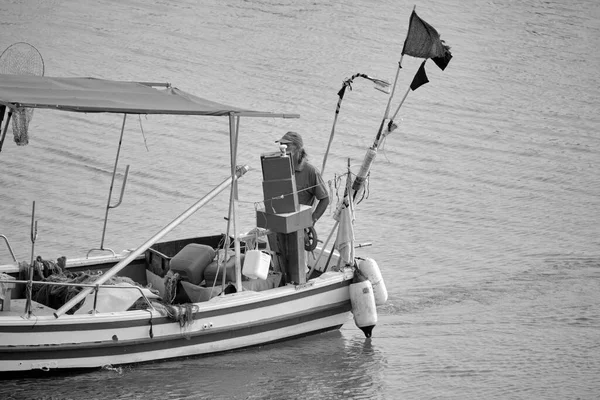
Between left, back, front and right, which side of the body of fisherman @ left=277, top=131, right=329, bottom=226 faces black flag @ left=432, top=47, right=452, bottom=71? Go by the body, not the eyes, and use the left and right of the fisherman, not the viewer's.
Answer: back

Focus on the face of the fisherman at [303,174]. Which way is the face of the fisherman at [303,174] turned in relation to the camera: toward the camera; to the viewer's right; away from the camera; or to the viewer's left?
to the viewer's left

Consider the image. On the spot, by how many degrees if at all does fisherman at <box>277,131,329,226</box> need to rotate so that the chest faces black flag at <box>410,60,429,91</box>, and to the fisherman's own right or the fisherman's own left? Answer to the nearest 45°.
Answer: approximately 135° to the fisherman's own right

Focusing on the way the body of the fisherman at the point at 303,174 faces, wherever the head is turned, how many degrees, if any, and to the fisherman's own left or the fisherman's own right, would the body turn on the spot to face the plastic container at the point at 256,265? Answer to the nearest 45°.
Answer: approximately 45° to the fisherman's own left

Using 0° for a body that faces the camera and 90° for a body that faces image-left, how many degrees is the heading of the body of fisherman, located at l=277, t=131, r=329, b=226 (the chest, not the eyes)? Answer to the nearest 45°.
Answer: approximately 90°
